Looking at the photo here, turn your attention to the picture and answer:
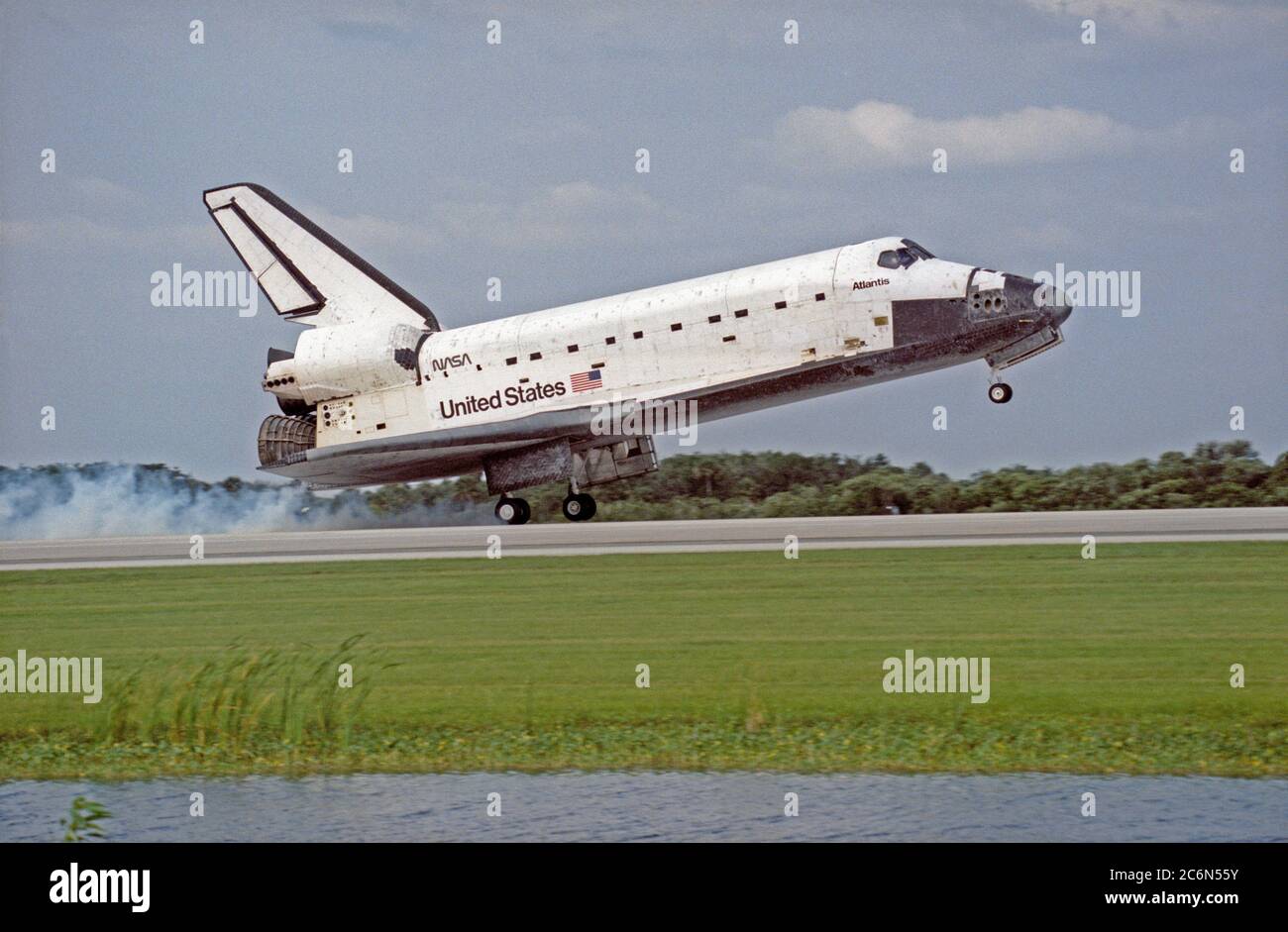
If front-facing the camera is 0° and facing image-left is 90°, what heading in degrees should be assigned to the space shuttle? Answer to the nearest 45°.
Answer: approximately 270°

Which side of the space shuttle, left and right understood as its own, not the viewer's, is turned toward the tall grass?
right
